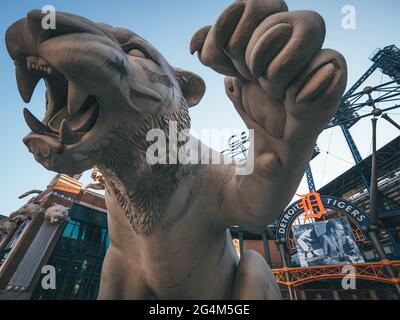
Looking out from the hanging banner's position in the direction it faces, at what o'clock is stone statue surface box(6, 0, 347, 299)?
The stone statue surface is roughly at 12 o'clock from the hanging banner.

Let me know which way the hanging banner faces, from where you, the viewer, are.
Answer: facing the viewer
